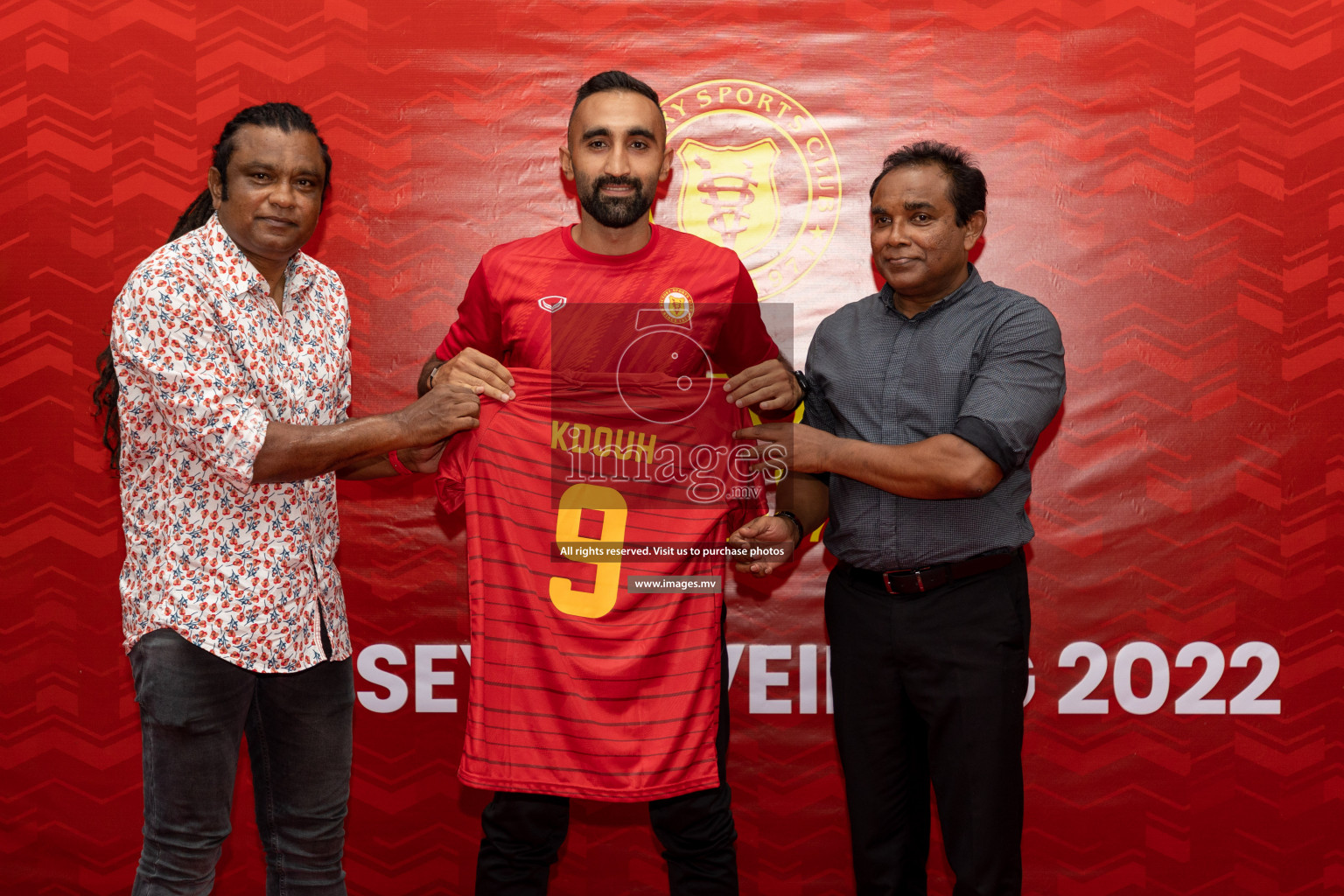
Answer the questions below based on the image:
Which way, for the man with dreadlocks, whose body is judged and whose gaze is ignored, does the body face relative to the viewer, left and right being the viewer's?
facing the viewer and to the right of the viewer

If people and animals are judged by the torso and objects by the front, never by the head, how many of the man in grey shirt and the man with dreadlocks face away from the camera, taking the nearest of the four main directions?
0

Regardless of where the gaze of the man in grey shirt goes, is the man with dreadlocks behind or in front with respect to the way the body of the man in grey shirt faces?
in front

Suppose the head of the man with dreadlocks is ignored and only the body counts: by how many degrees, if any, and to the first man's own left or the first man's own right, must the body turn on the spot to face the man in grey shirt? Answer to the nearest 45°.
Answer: approximately 45° to the first man's own left

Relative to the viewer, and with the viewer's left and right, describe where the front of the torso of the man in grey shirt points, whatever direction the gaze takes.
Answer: facing the viewer and to the left of the viewer
